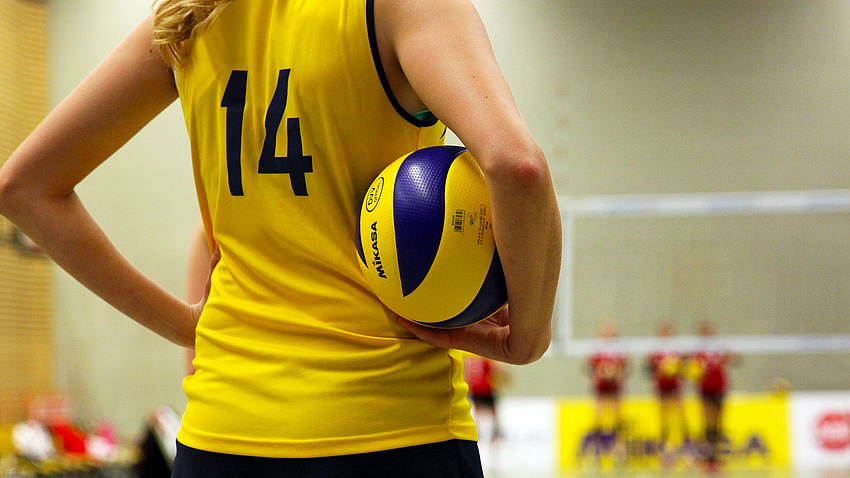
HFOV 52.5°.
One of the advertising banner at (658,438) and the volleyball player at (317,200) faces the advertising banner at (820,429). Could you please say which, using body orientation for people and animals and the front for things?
the volleyball player

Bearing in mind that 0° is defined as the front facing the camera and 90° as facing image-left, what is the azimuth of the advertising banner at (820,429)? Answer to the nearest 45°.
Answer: approximately 0°

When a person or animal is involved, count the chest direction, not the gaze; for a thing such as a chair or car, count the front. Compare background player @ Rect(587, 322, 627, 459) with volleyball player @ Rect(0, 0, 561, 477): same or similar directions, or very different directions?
very different directions

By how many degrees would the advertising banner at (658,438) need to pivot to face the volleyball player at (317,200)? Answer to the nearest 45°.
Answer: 0° — it already faces them

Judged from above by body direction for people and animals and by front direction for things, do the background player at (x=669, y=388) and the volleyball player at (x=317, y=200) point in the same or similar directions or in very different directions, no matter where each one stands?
very different directions

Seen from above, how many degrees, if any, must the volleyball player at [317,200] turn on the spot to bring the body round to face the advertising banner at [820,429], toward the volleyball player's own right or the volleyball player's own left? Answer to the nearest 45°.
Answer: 0° — they already face it

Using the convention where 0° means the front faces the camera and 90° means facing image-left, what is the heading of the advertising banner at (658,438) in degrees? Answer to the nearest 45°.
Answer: approximately 0°
